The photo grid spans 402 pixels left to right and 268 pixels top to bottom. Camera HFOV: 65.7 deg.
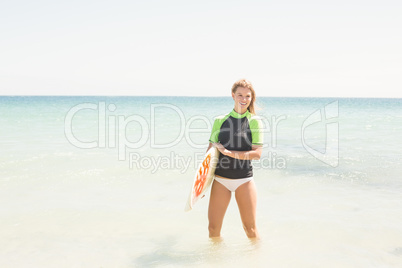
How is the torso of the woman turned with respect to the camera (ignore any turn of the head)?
toward the camera
